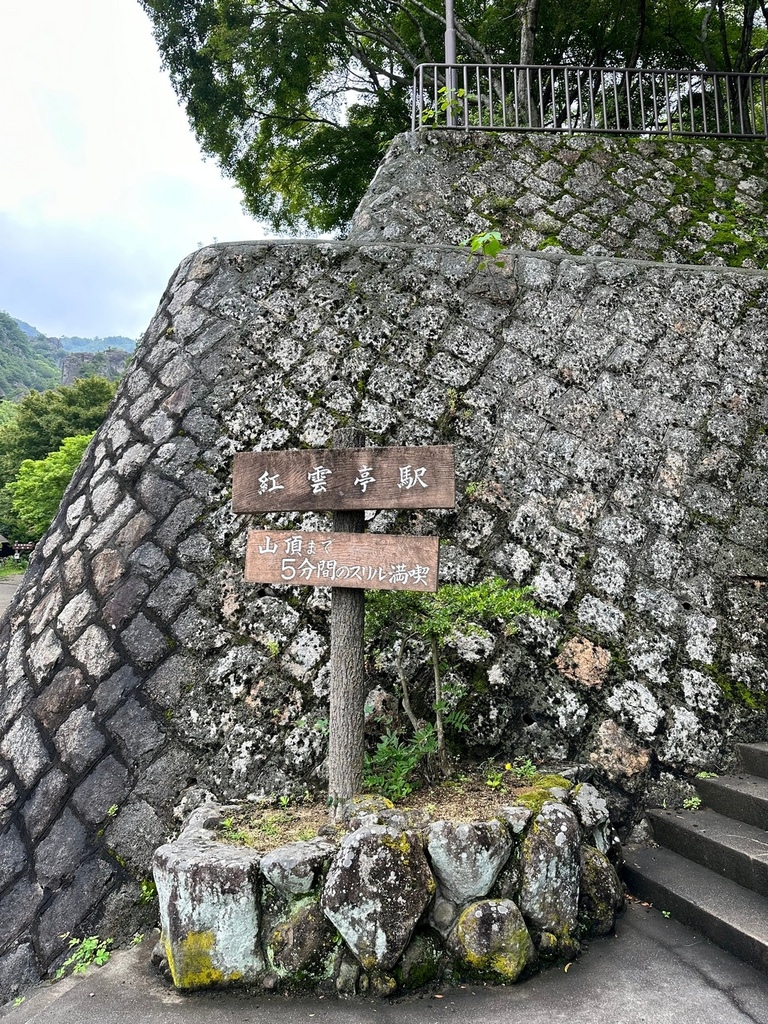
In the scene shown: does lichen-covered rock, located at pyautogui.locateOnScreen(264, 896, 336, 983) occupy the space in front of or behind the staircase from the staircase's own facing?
in front

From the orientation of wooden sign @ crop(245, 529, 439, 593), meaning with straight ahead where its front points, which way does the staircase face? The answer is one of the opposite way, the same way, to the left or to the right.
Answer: to the right

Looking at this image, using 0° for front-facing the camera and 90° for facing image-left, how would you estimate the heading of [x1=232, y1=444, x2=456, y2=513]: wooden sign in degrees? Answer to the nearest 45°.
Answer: approximately 0°

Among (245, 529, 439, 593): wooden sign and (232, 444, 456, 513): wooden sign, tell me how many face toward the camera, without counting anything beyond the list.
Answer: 2

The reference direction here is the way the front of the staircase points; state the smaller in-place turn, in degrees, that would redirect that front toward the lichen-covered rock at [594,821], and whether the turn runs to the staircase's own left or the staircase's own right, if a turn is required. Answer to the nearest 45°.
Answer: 0° — it already faces it

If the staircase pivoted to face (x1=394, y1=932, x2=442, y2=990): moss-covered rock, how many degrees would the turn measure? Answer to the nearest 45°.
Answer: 0° — it already faces it
